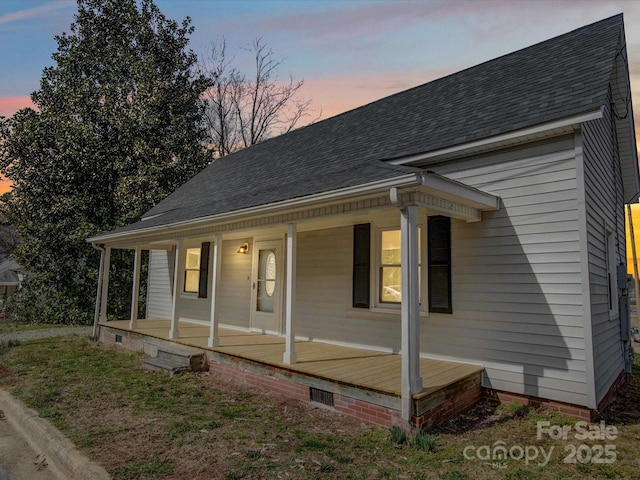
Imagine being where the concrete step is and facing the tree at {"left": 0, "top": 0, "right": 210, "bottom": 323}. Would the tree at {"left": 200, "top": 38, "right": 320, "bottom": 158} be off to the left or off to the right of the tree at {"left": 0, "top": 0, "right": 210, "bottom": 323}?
right

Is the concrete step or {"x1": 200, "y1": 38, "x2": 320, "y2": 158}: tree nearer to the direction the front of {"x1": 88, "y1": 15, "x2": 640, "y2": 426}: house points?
the concrete step

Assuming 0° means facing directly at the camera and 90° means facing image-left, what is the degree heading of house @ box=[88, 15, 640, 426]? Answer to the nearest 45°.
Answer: approximately 45°

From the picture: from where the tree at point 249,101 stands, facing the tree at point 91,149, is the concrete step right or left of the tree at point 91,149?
left

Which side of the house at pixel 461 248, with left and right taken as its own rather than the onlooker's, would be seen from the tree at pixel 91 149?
right

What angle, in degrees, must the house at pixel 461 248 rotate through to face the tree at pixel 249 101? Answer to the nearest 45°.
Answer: approximately 90° to its right

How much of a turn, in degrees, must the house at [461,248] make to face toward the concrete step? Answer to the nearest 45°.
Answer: approximately 45° to its right
